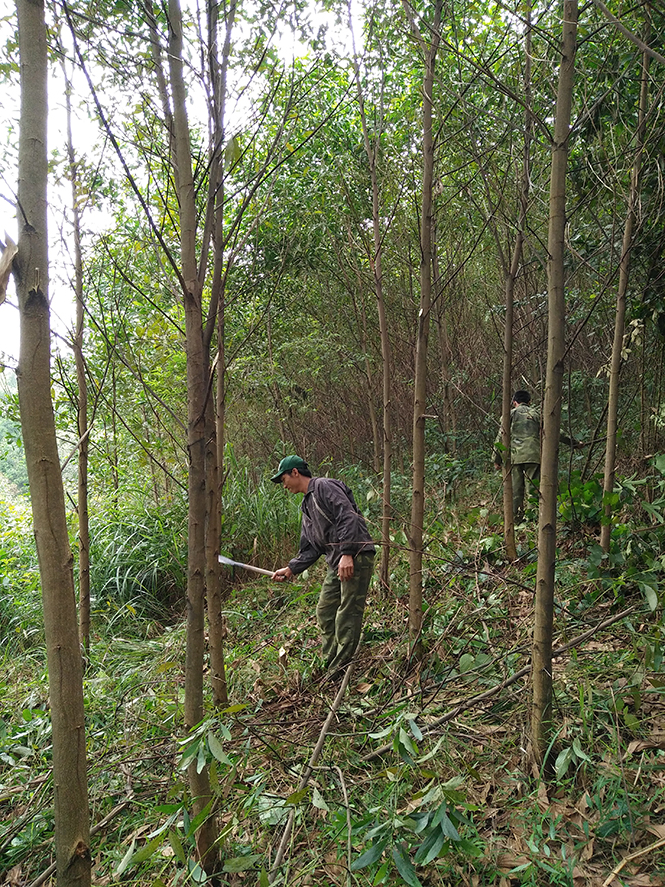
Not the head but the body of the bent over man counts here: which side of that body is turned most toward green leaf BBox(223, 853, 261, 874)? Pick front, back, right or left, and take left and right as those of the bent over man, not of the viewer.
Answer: left

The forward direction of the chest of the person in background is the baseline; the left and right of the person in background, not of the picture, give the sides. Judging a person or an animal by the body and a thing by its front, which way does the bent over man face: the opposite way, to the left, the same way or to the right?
to the left

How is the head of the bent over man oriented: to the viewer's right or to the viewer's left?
to the viewer's left

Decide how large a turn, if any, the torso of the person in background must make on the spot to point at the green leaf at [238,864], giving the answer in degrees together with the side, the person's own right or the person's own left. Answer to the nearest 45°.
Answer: approximately 180°

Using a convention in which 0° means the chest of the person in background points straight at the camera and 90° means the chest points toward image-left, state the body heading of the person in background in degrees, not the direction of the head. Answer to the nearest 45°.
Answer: approximately 180°

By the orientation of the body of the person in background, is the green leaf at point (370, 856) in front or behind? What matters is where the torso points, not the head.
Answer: behind

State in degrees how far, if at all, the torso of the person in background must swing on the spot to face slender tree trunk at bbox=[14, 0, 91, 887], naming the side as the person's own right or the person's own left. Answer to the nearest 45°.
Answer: approximately 180°

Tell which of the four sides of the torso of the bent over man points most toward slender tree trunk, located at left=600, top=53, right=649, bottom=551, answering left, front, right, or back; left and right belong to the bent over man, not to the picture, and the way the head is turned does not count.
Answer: back

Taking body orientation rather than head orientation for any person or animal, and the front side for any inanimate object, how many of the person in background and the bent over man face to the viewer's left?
1

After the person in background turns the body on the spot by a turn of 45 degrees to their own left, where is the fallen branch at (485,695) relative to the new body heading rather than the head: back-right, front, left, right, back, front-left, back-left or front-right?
back-left

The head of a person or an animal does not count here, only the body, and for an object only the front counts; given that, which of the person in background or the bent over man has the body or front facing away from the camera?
the person in background

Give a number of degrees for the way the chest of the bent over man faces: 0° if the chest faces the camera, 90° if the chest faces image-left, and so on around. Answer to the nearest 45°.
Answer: approximately 90°

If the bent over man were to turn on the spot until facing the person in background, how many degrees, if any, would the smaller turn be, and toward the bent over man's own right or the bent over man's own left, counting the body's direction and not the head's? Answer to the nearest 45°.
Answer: approximately 135° to the bent over man's own right
